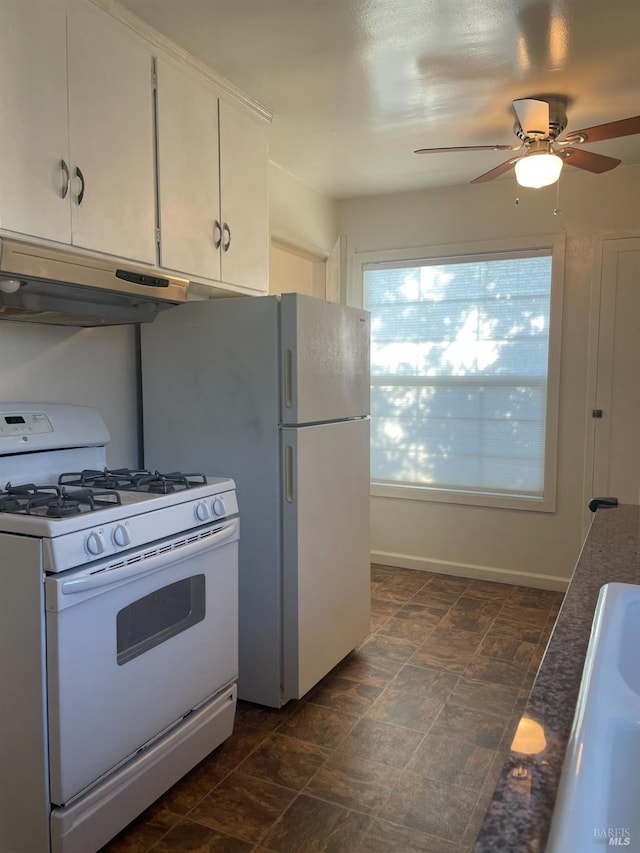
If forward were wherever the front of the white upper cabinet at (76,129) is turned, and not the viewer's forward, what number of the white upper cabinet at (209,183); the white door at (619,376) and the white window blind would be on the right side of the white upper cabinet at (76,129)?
0

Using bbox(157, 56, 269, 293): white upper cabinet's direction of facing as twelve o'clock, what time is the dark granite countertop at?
The dark granite countertop is roughly at 1 o'clock from the white upper cabinet.

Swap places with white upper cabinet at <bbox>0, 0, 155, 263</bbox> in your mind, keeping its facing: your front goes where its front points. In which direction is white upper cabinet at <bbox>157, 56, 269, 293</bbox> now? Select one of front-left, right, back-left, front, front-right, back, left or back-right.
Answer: left

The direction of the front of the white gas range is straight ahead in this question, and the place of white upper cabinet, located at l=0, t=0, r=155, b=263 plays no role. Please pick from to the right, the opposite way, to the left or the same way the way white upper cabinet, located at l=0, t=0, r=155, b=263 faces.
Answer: the same way

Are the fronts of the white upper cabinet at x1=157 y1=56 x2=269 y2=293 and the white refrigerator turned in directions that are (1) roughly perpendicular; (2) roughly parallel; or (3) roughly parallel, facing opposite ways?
roughly parallel

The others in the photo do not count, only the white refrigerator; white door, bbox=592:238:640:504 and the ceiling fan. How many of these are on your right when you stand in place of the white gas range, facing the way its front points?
0

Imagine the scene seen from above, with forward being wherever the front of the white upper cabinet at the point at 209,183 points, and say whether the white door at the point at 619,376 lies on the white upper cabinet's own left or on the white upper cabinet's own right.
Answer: on the white upper cabinet's own left

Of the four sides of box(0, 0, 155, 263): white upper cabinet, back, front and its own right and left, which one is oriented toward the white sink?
front

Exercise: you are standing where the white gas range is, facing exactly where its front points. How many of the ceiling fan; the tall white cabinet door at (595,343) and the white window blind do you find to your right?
0

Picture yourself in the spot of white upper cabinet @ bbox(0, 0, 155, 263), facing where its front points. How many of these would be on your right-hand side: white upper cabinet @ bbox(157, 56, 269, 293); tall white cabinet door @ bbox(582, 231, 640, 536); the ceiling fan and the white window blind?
0

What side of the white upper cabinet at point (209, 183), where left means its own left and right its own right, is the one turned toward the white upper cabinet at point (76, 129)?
right

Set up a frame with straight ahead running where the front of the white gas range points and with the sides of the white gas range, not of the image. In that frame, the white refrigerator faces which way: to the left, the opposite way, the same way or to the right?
the same way

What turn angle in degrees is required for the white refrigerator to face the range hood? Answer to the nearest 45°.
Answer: approximately 90° to its right

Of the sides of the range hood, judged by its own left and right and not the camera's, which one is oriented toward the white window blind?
left

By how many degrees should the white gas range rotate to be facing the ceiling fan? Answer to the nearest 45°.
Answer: approximately 45° to its left

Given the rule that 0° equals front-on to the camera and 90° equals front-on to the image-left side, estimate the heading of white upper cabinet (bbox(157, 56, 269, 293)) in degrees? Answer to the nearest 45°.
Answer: approximately 315°

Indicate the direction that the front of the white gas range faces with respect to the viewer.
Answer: facing the viewer and to the right of the viewer

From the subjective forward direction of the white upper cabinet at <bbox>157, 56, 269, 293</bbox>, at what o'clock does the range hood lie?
The range hood is roughly at 3 o'clock from the white upper cabinet.
